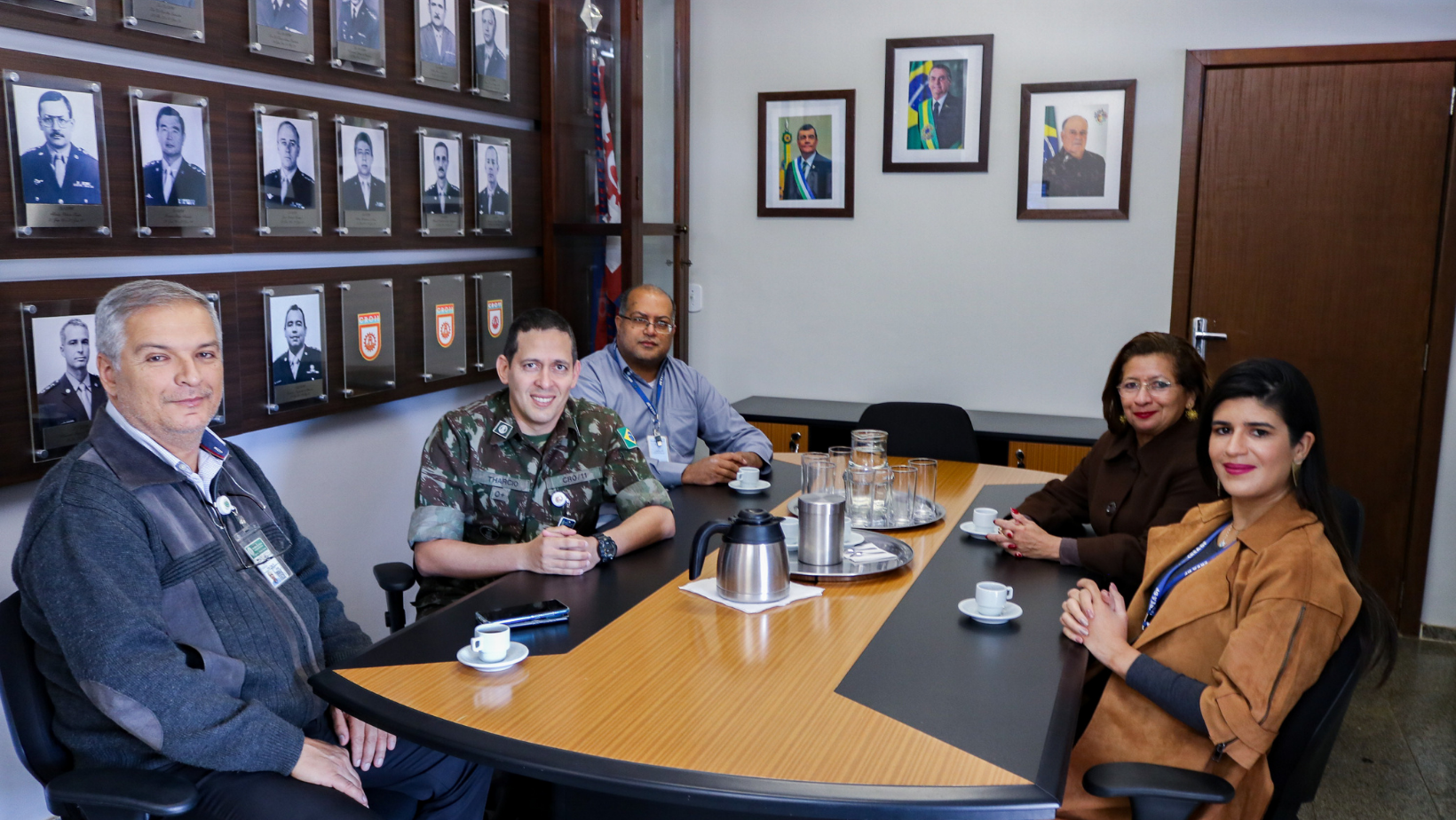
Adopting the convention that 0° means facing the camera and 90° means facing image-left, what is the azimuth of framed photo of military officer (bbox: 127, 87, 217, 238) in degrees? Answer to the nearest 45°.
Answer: approximately 315°

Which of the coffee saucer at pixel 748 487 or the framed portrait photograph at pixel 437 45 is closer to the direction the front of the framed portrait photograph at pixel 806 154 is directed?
the coffee saucer

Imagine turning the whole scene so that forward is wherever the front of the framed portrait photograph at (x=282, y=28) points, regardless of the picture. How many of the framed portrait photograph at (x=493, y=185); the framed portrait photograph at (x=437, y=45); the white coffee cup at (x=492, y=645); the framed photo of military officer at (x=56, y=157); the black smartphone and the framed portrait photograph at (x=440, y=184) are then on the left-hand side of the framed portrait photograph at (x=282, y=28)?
3

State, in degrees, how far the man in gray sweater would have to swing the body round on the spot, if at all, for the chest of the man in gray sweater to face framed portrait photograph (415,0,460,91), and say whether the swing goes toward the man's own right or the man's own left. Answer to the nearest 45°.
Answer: approximately 90° to the man's own left

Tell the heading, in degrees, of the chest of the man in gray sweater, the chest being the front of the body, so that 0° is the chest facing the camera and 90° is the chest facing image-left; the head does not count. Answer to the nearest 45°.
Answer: approximately 315°

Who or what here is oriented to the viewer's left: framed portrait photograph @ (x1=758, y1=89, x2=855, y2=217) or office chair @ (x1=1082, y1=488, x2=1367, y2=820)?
the office chair

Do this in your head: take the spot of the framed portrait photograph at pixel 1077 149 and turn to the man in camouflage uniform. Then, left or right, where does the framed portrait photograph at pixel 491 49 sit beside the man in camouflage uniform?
right

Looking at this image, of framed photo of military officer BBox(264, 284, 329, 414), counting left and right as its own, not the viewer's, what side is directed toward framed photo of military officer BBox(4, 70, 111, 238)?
right

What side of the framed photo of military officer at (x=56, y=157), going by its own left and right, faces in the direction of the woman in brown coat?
front

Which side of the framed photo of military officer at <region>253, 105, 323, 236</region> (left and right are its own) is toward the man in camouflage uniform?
front

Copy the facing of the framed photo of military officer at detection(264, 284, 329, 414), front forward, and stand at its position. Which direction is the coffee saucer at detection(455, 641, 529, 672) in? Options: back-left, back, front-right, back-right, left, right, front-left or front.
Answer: front-right

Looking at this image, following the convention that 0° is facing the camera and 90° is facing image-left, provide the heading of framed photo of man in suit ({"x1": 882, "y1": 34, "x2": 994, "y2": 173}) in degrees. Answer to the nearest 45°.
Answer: approximately 0°

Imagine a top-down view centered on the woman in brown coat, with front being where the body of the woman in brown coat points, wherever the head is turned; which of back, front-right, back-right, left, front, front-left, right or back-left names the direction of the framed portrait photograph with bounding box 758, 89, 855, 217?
right

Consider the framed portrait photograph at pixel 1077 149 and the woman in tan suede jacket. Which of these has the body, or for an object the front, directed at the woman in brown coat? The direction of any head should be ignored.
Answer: the framed portrait photograph

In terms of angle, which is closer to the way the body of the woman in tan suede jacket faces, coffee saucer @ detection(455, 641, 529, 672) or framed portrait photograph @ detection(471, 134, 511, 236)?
the coffee saucer

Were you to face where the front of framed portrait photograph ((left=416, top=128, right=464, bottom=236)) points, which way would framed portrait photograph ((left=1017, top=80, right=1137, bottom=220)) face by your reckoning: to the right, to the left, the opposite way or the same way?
to the right
